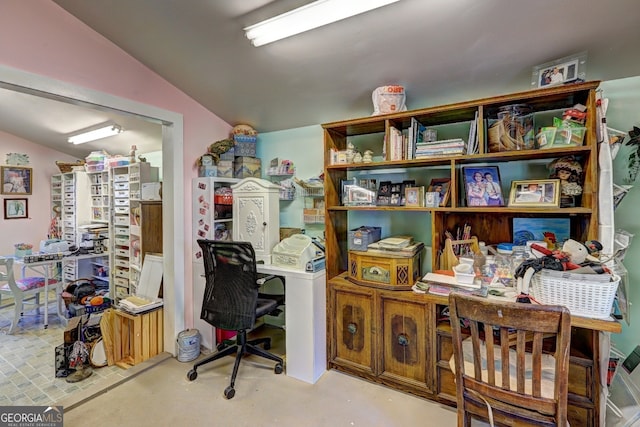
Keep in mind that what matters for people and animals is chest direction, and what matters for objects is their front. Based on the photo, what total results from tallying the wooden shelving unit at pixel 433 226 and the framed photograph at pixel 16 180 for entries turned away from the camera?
0

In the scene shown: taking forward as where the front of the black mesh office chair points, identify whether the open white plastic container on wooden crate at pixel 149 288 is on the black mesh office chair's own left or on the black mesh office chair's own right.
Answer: on the black mesh office chair's own left

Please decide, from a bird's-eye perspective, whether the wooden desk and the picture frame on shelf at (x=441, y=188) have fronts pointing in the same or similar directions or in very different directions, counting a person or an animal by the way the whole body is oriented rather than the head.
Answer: same or similar directions

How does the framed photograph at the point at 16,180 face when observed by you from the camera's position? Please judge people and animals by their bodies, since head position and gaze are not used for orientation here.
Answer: facing the viewer and to the right of the viewer

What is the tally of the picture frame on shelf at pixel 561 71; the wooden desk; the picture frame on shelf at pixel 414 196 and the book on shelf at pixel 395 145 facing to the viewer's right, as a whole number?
0

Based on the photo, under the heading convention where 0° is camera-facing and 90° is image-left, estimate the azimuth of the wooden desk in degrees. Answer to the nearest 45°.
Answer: approximately 45°

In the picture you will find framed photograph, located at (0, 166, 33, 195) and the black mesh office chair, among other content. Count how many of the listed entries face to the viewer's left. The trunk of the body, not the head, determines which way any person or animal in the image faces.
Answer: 0

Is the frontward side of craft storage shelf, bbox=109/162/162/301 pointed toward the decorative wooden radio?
no

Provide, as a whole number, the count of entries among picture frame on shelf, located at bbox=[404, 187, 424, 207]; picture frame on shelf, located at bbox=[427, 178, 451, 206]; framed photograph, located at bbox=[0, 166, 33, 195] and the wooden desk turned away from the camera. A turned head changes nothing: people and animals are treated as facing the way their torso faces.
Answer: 0

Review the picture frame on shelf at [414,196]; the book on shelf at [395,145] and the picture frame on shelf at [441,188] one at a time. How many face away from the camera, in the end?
0

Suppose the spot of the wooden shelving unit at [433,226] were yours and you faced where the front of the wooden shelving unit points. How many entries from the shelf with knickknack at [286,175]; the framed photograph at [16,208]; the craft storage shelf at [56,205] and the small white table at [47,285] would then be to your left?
0

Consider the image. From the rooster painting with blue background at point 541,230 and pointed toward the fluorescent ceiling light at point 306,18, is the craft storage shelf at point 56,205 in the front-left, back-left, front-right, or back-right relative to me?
front-right

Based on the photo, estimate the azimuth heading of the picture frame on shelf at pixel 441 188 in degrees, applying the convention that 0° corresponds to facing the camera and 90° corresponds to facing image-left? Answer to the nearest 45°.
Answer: approximately 45°

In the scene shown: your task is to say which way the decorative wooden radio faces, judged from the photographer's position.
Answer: facing the viewer and to the left of the viewer

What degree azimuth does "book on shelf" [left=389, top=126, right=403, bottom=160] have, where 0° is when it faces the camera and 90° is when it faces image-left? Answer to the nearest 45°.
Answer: approximately 45°

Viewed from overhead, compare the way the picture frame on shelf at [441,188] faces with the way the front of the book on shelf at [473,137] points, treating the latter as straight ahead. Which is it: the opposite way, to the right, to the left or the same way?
the same way
